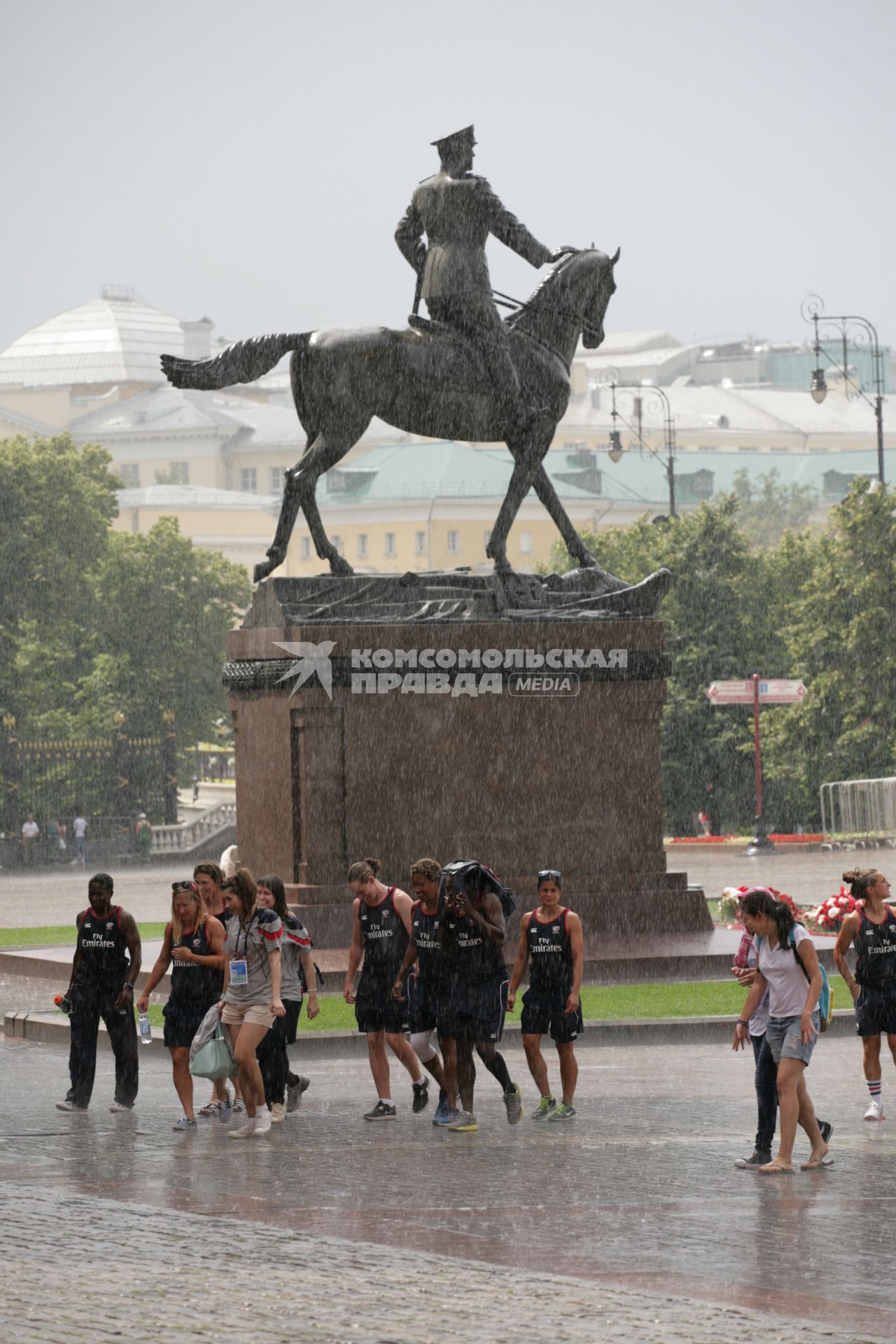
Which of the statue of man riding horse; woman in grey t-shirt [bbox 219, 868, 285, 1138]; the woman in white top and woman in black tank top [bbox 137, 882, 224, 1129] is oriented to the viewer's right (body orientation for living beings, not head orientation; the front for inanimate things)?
the statue of man riding horse

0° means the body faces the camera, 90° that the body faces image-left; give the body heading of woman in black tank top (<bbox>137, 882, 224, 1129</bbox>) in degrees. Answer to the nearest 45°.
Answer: approximately 45°

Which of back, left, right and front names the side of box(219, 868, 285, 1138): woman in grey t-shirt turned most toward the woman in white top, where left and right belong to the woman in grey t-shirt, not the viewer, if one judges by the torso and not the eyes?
left

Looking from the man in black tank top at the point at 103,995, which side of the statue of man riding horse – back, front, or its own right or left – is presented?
right

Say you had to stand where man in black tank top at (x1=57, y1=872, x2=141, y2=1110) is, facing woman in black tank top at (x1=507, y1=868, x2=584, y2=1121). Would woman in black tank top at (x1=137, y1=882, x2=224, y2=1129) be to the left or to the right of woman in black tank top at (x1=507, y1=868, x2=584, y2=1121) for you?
right

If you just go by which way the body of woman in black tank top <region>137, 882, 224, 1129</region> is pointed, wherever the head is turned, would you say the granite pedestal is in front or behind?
behind

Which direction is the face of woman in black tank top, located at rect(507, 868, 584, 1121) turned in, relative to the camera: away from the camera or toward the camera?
toward the camera

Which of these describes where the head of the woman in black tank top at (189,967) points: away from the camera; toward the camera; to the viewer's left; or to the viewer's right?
toward the camera

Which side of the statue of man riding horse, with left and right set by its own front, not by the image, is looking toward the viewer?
right

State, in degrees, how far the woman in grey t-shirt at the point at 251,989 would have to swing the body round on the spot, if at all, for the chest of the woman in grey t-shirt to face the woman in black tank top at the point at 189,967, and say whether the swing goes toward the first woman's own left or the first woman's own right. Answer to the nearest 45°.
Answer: approximately 90° to the first woman's own right

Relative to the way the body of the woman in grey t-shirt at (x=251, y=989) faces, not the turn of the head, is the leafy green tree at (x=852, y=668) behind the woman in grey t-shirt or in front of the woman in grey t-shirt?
behind

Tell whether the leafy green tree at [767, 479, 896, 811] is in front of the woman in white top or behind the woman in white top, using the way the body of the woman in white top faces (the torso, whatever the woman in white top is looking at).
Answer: behind

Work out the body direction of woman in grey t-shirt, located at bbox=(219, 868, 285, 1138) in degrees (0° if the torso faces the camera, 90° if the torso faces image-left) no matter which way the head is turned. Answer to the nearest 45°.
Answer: approximately 45°

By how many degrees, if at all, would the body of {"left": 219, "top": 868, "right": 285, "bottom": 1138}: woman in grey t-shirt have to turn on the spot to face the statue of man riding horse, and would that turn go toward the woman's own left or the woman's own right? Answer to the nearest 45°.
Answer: approximately 135° to the woman's own right

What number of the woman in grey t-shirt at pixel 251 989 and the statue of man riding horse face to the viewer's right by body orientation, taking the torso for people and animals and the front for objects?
1

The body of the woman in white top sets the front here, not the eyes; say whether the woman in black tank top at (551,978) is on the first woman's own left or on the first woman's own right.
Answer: on the first woman's own right

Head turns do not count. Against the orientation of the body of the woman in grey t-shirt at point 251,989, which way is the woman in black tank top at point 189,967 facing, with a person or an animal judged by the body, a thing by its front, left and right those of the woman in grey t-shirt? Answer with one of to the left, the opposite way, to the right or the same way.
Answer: the same way

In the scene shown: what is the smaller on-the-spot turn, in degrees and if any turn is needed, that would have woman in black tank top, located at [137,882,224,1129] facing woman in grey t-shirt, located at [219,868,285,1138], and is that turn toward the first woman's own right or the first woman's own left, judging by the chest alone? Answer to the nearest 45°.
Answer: approximately 90° to the first woman's own left

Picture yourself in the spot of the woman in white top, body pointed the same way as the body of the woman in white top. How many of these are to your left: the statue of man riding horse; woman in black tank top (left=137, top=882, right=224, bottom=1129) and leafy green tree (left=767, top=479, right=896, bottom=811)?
0
